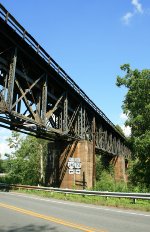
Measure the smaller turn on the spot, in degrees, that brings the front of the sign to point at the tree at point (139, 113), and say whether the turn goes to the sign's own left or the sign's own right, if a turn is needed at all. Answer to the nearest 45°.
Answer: approximately 135° to the sign's own left

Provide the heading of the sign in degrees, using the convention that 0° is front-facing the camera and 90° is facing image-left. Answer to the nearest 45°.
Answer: approximately 0°
